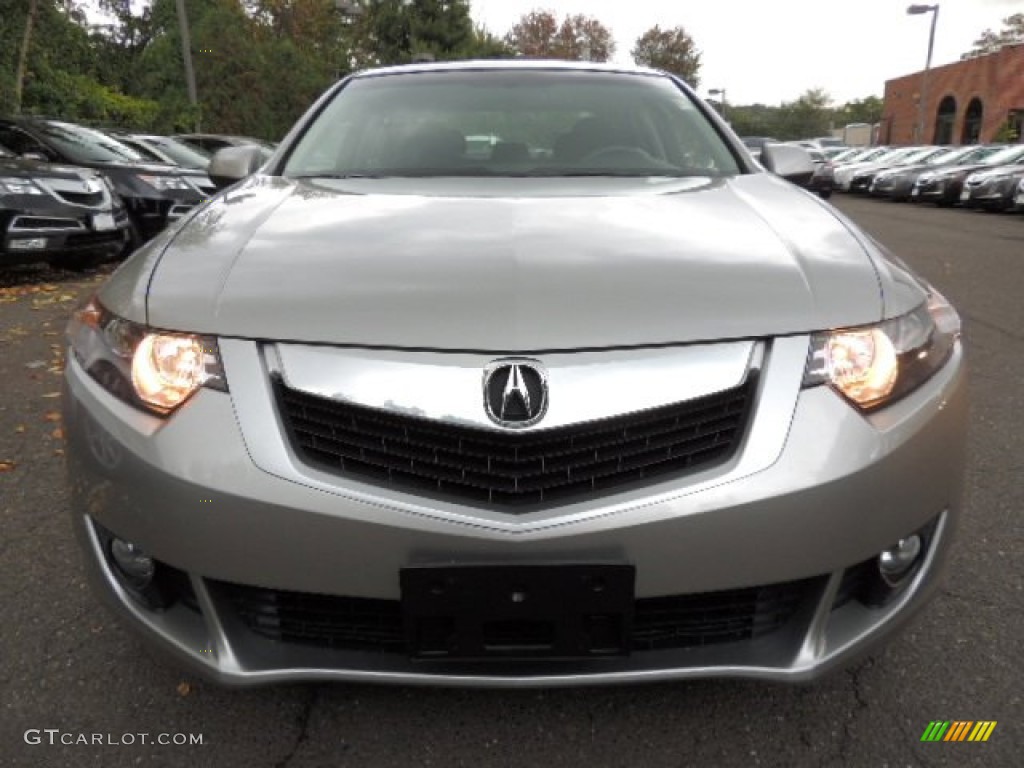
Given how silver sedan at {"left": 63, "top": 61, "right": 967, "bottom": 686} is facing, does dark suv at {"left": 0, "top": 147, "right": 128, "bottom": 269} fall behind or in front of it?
behind

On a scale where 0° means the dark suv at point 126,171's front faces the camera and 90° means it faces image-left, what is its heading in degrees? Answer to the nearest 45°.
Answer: approximately 315°

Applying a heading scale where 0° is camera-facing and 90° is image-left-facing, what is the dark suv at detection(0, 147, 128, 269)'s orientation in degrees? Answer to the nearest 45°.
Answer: approximately 315°

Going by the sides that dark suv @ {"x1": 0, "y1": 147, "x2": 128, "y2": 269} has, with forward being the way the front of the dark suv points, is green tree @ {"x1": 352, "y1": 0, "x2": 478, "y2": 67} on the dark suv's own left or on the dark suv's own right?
on the dark suv's own left

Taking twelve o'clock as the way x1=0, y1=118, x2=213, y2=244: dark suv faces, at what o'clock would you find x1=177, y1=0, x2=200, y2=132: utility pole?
The utility pole is roughly at 8 o'clock from the dark suv.

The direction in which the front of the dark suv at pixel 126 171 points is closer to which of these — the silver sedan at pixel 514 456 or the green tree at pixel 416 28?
the silver sedan

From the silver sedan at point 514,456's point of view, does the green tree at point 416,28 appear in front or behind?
behind
